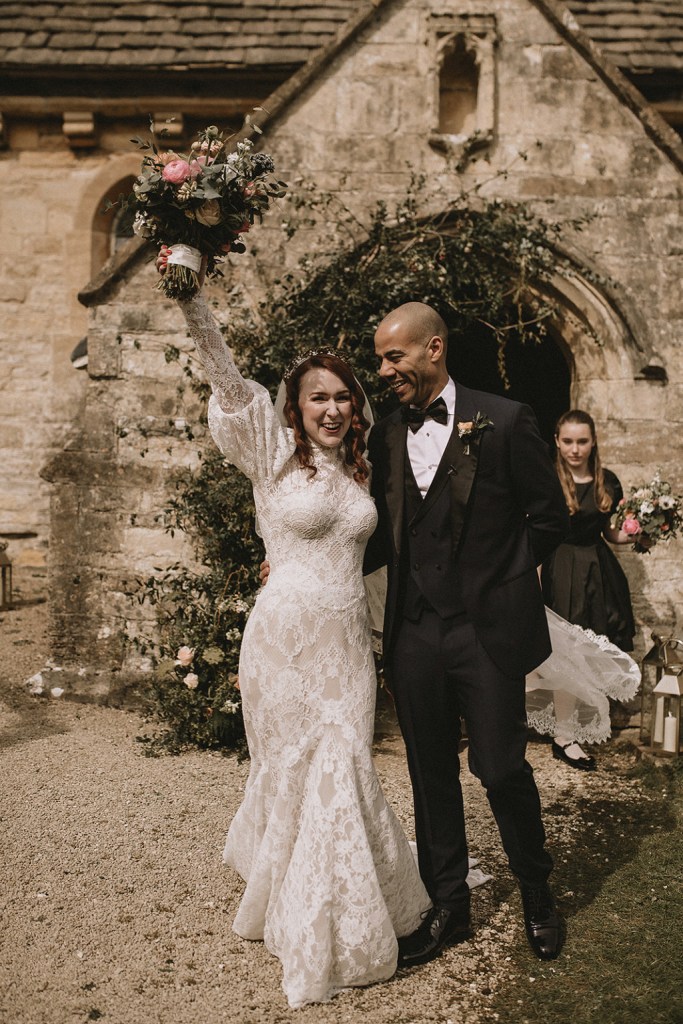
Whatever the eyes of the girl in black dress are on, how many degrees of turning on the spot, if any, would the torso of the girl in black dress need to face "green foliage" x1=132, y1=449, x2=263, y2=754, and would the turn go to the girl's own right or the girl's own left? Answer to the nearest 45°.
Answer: approximately 90° to the girl's own right

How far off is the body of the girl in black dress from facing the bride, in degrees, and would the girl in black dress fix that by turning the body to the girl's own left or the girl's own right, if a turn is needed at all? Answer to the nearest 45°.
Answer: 0° — they already face them

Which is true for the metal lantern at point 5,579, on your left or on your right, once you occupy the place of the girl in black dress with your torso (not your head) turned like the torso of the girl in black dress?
on your right

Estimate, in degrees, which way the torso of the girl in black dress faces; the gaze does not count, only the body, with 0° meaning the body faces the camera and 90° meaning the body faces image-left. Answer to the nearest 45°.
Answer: approximately 0°

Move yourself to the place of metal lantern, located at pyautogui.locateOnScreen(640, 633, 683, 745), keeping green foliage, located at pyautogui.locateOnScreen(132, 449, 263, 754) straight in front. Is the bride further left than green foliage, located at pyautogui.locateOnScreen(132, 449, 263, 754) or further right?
left

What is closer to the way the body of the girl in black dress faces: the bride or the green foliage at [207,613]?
the bride
